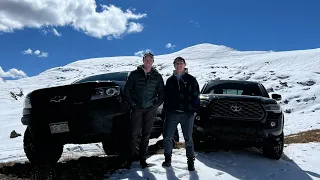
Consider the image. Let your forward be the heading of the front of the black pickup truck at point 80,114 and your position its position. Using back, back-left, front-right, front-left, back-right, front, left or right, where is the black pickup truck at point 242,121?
back-left

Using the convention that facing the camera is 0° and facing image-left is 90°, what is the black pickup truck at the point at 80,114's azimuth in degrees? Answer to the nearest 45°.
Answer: approximately 45°

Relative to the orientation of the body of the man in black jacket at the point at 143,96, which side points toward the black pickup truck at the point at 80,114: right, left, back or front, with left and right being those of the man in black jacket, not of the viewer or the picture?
right

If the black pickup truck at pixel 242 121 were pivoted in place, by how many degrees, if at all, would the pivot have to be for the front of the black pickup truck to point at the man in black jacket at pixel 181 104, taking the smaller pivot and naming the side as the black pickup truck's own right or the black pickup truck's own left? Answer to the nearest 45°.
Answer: approximately 45° to the black pickup truck's own right

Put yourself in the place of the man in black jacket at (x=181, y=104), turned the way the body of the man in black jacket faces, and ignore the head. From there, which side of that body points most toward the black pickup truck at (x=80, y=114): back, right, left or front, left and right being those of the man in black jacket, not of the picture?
right

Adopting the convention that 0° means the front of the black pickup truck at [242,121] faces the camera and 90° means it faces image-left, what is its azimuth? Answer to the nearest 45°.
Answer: approximately 0°
